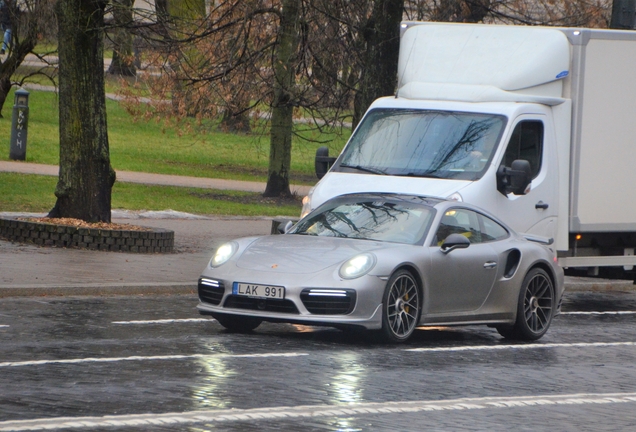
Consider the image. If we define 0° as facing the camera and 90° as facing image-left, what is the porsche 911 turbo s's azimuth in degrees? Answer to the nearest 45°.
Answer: approximately 45°

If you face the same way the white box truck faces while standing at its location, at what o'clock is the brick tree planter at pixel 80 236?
The brick tree planter is roughly at 2 o'clock from the white box truck.

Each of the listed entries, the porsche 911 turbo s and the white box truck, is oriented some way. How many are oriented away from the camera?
0

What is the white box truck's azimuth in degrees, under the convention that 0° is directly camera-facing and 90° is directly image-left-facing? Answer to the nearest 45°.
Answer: approximately 45°

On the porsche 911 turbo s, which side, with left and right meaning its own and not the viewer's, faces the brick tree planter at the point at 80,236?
right

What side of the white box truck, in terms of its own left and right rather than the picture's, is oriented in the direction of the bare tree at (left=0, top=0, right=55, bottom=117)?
right
